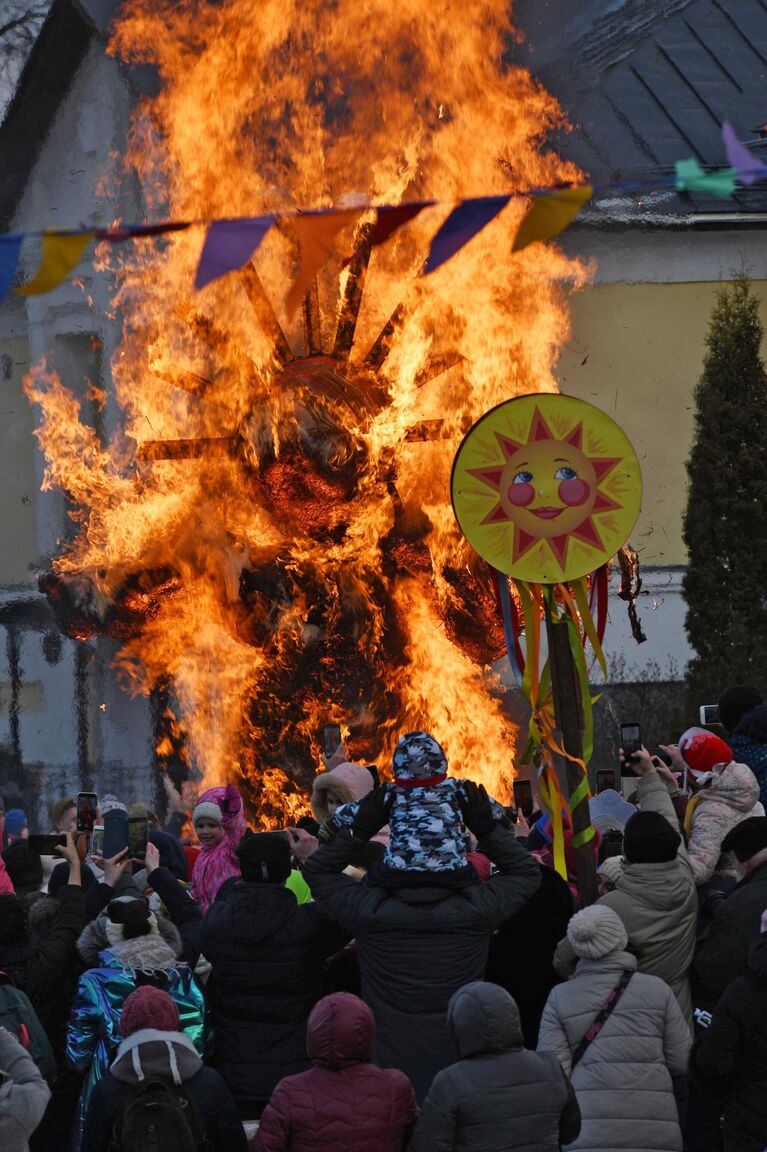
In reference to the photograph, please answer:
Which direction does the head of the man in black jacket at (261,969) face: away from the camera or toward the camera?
away from the camera

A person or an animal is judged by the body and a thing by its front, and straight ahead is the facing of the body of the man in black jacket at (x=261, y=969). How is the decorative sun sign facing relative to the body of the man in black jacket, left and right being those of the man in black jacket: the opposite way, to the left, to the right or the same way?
the opposite way

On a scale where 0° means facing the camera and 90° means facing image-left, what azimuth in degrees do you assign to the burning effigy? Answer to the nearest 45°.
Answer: approximately 0°

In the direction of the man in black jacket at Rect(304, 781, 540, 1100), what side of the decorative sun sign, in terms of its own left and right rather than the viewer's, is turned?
front

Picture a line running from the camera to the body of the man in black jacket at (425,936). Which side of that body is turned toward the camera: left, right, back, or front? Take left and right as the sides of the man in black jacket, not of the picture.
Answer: back

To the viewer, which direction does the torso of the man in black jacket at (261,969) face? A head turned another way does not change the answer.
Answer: away from the camera

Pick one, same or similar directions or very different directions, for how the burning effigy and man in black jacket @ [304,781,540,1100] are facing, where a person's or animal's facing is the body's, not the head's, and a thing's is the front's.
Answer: very different directions

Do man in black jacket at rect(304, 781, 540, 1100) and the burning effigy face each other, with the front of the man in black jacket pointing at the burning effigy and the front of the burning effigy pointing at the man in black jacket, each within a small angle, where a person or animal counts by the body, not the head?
yes

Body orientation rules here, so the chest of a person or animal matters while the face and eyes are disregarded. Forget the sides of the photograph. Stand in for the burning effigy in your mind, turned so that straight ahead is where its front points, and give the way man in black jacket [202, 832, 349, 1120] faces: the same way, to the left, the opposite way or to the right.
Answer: the opposite way

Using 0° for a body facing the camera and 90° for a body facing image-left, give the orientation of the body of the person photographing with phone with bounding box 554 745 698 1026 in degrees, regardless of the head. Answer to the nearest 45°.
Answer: approximately 180°

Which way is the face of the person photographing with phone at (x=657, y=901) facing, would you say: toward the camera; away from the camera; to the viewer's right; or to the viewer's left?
away from the camera

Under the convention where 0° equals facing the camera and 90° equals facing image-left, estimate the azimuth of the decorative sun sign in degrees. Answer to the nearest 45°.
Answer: approximately 0°
